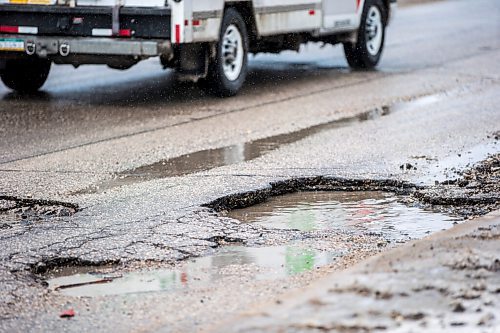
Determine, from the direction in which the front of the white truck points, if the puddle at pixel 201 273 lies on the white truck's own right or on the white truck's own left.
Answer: on the white truck's own right

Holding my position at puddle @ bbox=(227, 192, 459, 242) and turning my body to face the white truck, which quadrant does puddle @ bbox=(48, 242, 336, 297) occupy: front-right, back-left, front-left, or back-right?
back-left

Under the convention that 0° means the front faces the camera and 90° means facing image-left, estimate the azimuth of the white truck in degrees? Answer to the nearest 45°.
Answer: approximately 225°

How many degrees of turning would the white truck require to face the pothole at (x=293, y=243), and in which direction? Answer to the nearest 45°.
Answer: approximately 135° to its right

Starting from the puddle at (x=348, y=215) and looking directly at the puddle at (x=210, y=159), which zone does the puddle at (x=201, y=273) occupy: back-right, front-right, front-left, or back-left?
back-left

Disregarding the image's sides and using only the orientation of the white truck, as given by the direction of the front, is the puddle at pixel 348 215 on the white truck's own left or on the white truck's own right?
on the white truck's own right

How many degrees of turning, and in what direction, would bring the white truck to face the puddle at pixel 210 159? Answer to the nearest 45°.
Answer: approximately 135° to its right
